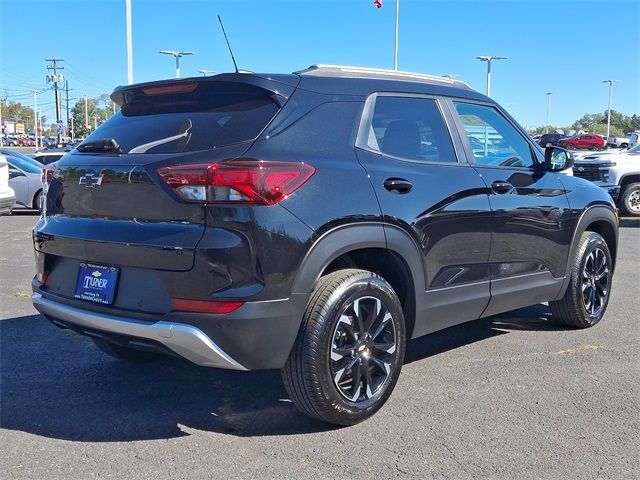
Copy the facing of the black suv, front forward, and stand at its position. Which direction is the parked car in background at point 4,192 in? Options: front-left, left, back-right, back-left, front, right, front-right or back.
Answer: left

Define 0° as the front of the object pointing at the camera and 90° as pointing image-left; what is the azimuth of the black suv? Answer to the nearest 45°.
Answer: approximately 225°

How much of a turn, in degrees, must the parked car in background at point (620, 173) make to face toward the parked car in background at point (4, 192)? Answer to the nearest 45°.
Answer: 0° — it already faces it

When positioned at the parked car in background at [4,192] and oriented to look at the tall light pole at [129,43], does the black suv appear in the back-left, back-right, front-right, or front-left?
back-right

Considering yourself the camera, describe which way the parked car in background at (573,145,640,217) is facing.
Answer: facing the viewer and to the left of the viewer

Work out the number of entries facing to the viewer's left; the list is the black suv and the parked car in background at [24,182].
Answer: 0

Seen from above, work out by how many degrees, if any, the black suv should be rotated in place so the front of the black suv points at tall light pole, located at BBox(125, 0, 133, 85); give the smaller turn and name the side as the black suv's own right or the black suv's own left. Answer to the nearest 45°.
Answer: approximately 45° to the black suv's own left

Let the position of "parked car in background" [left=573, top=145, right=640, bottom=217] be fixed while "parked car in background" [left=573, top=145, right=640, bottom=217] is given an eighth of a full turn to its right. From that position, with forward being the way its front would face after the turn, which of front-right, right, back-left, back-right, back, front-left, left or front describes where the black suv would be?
left

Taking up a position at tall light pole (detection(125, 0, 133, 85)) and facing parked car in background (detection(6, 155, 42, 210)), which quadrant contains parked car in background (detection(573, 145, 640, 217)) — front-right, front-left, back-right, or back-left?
front-left

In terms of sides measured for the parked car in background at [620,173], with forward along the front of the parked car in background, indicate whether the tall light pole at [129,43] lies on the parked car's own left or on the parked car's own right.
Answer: on the parked car's own right
